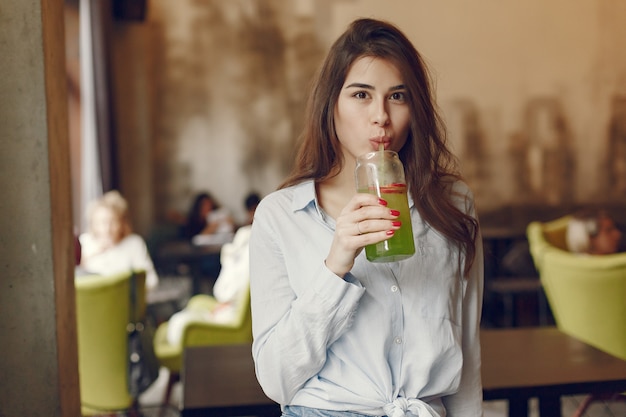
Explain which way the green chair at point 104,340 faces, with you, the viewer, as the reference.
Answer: facing away from the viewer and to the right of the viewer

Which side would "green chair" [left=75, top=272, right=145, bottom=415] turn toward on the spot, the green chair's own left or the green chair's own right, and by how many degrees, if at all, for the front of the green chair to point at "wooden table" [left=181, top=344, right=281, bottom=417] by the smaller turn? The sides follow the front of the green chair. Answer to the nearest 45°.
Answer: approximately 135° to the green chair's own right

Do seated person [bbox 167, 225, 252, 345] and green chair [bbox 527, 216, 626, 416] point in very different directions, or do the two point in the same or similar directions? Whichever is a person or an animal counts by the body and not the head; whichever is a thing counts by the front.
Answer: very different directions

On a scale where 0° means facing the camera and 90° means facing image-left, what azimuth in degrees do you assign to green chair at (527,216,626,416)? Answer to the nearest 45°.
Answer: approximately 225°

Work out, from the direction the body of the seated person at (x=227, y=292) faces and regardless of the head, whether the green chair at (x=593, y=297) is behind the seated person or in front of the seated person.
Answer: behind

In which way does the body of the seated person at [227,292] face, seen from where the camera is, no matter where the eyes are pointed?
to the viewer's left

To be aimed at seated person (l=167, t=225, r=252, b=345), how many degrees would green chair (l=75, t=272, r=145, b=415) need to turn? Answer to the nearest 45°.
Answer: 0° — it already faces them

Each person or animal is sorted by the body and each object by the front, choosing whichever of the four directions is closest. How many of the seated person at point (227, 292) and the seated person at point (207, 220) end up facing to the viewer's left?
1

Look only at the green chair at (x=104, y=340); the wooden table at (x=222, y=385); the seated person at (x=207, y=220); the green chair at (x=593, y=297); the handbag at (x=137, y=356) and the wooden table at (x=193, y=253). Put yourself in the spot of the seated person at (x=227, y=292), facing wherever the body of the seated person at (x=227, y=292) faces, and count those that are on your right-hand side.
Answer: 2

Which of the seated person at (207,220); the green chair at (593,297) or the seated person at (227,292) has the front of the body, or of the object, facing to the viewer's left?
the seated person at (227,292)

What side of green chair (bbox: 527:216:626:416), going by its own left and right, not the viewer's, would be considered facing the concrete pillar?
back
